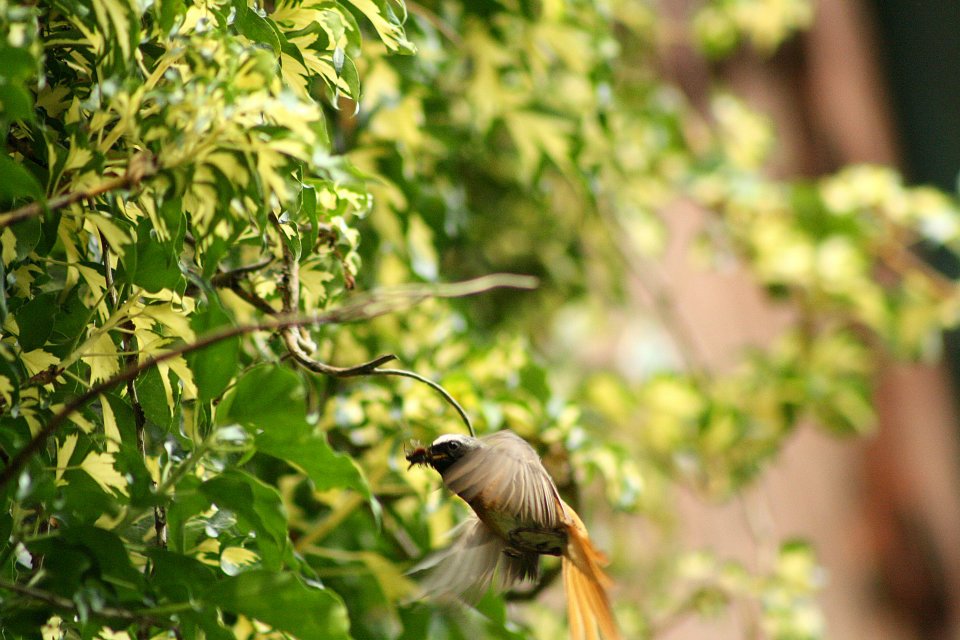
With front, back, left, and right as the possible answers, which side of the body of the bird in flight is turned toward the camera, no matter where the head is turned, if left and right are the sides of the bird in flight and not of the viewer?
left
